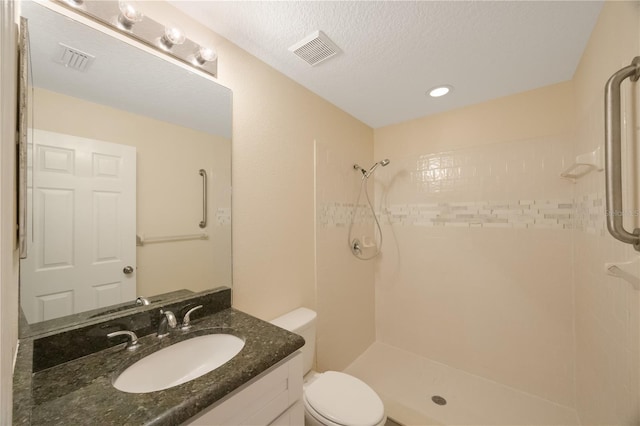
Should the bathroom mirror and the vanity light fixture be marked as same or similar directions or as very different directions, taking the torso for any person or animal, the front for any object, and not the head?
same or similar directions

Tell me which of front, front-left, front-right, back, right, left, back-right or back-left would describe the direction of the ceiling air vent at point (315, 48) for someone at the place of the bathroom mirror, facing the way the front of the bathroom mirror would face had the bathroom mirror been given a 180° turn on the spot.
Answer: back-right

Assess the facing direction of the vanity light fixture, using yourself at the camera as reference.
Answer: facing the viewer and to the right of the viewer

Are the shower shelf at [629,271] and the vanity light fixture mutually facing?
yes

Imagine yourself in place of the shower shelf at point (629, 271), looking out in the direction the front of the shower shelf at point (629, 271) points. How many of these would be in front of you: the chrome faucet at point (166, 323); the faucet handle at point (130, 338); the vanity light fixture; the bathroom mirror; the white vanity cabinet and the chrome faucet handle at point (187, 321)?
6

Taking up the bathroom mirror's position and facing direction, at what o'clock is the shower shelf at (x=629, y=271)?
The shower shelf is roughly at 12 o'clock from the bathroom mirror.

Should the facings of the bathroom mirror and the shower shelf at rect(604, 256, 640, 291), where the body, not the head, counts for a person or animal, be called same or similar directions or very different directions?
very different directions

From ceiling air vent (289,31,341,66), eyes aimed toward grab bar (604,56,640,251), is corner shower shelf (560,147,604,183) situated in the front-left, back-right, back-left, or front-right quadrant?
front-left

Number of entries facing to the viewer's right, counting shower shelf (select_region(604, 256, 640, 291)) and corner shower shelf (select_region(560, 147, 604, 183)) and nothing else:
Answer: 0

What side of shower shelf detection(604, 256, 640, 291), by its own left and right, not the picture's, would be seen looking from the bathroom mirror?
front

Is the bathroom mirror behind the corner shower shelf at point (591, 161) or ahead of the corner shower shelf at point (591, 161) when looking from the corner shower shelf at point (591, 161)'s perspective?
ahead

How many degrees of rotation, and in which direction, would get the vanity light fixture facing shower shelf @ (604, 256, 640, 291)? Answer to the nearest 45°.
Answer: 0° — it already faces it

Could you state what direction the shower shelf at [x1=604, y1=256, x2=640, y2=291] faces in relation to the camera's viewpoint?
facing the viewer and to the left of the viewer

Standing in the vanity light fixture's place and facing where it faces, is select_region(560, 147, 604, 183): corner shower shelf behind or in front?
in front
